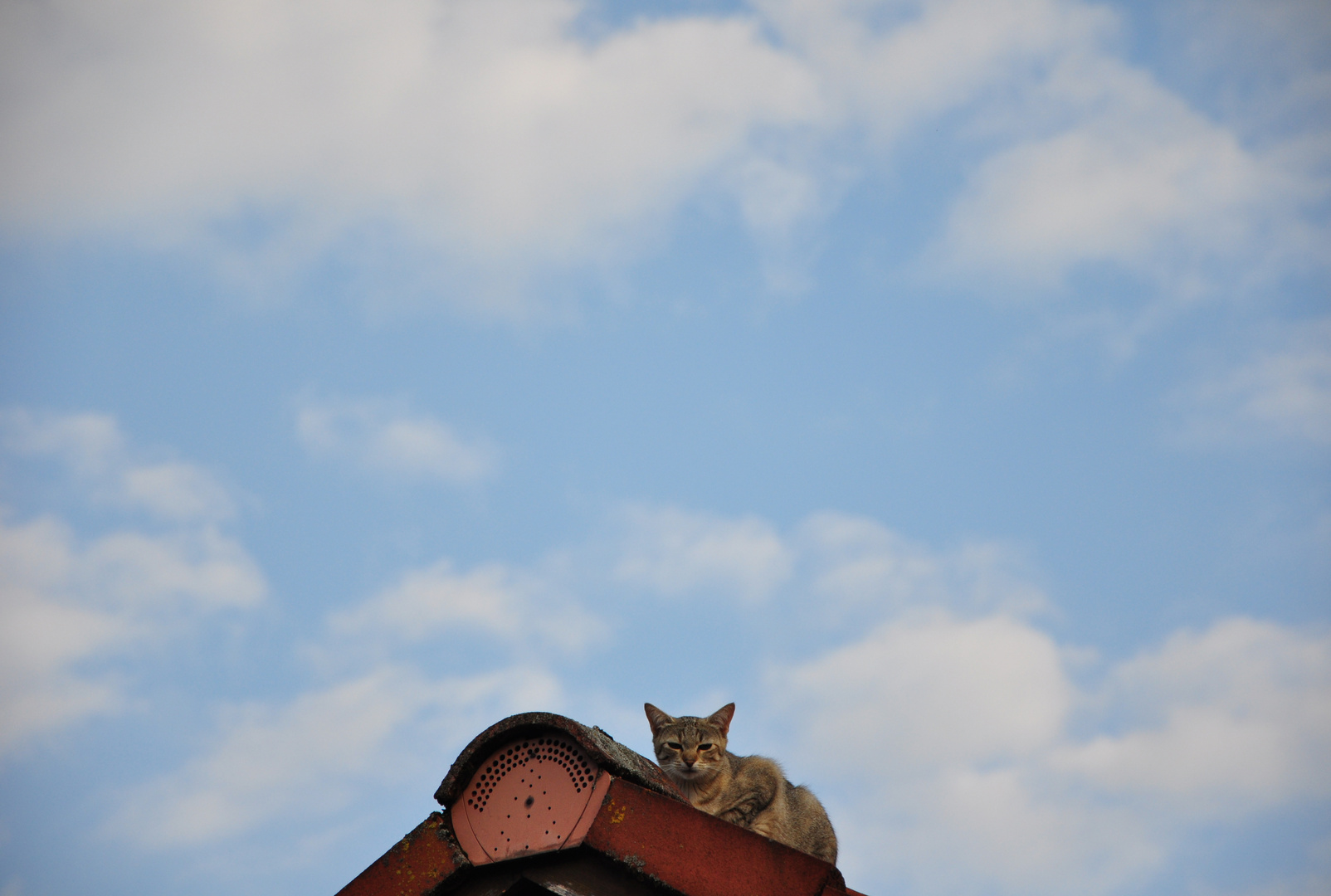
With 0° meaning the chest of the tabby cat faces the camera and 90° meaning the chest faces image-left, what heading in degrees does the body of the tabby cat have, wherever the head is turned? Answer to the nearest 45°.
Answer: approximately 45°
